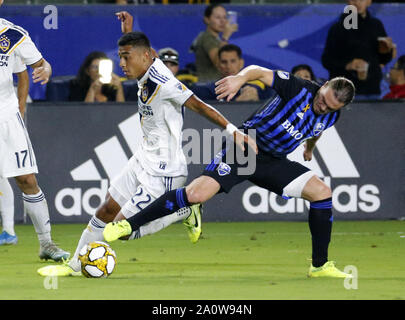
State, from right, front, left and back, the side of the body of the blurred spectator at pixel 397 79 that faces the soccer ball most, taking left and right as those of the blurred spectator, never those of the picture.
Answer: front

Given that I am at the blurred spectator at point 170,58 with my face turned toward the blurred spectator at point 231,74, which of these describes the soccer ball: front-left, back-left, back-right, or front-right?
back-right

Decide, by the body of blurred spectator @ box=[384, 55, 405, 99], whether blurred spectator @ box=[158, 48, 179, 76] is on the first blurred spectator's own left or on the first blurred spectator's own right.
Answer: on the first blurred spectator's own right

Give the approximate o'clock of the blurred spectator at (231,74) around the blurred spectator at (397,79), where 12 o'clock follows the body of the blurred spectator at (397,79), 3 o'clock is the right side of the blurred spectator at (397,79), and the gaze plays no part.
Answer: the blurred spectator at (231,74) is roughly at 2 o'clock from the blurred spectator at (397,79).

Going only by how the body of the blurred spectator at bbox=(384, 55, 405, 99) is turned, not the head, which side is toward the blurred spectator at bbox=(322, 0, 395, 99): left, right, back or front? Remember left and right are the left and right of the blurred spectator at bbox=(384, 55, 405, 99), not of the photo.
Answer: right

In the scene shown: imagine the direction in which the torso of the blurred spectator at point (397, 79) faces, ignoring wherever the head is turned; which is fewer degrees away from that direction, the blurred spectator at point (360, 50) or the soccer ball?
the soccer ball

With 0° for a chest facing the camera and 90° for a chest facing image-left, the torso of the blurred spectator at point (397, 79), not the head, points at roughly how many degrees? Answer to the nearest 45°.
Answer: approximately 0°

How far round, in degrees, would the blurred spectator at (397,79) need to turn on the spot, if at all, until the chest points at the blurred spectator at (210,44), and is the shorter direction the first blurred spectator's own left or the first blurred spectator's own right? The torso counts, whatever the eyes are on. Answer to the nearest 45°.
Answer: approximately 90° to the first blurred spectator's own right

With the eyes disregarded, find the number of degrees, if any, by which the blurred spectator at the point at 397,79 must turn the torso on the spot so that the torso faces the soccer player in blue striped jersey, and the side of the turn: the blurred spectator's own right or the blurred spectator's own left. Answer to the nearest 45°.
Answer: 0° — they already face them
